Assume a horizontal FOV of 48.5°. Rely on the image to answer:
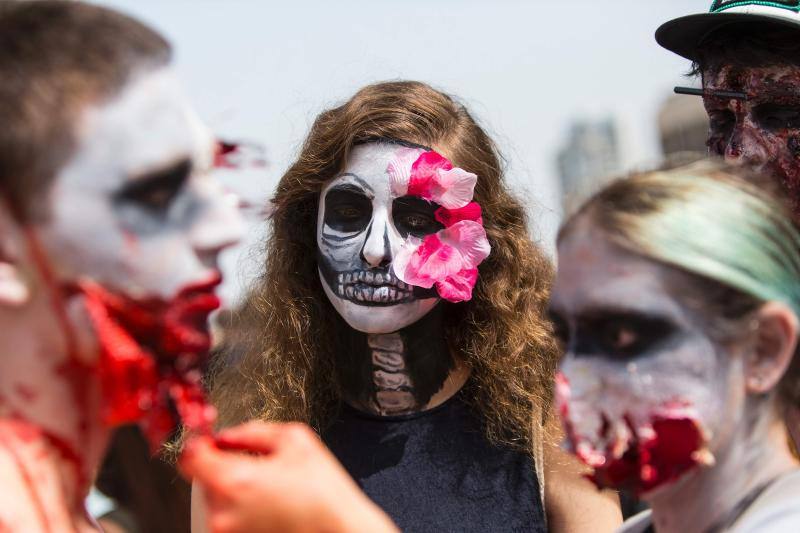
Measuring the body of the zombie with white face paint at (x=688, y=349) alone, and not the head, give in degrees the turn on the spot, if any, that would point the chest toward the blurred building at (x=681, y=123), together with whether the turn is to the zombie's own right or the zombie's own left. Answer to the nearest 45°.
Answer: approximately 135° to the zombie's own right

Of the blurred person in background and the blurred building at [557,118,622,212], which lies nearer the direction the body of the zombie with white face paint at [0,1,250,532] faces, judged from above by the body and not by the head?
the blurred person in background

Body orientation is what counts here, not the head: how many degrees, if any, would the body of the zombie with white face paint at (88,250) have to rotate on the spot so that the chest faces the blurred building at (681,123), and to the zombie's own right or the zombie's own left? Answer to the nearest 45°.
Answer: approximately 45° to the zombie's own left

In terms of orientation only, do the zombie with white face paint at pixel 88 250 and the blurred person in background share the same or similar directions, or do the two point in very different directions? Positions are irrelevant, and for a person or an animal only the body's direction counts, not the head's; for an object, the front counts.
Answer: very different directions

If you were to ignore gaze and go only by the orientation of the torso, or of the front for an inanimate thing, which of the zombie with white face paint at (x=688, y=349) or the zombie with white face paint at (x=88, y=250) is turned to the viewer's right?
the zombie with white face paint at (x=88, y=250)

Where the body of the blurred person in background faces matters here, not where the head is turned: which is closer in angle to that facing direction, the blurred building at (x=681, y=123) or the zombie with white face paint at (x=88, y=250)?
the zombie with white face paint

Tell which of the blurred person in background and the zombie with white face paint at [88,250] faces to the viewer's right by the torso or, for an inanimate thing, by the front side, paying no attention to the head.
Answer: the zombie with white face paint

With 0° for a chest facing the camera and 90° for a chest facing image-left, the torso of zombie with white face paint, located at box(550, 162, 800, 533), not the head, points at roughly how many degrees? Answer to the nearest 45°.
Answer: approximately 45°

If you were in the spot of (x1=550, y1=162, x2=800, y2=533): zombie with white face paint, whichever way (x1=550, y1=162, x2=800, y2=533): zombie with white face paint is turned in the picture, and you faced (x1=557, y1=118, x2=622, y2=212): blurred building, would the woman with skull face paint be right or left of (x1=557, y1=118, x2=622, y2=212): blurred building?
left

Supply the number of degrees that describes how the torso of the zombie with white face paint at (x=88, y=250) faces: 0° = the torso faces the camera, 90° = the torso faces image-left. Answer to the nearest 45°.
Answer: approximately 270°

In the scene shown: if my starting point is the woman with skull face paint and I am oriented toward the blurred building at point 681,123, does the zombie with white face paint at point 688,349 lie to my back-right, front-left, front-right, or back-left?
back-right
